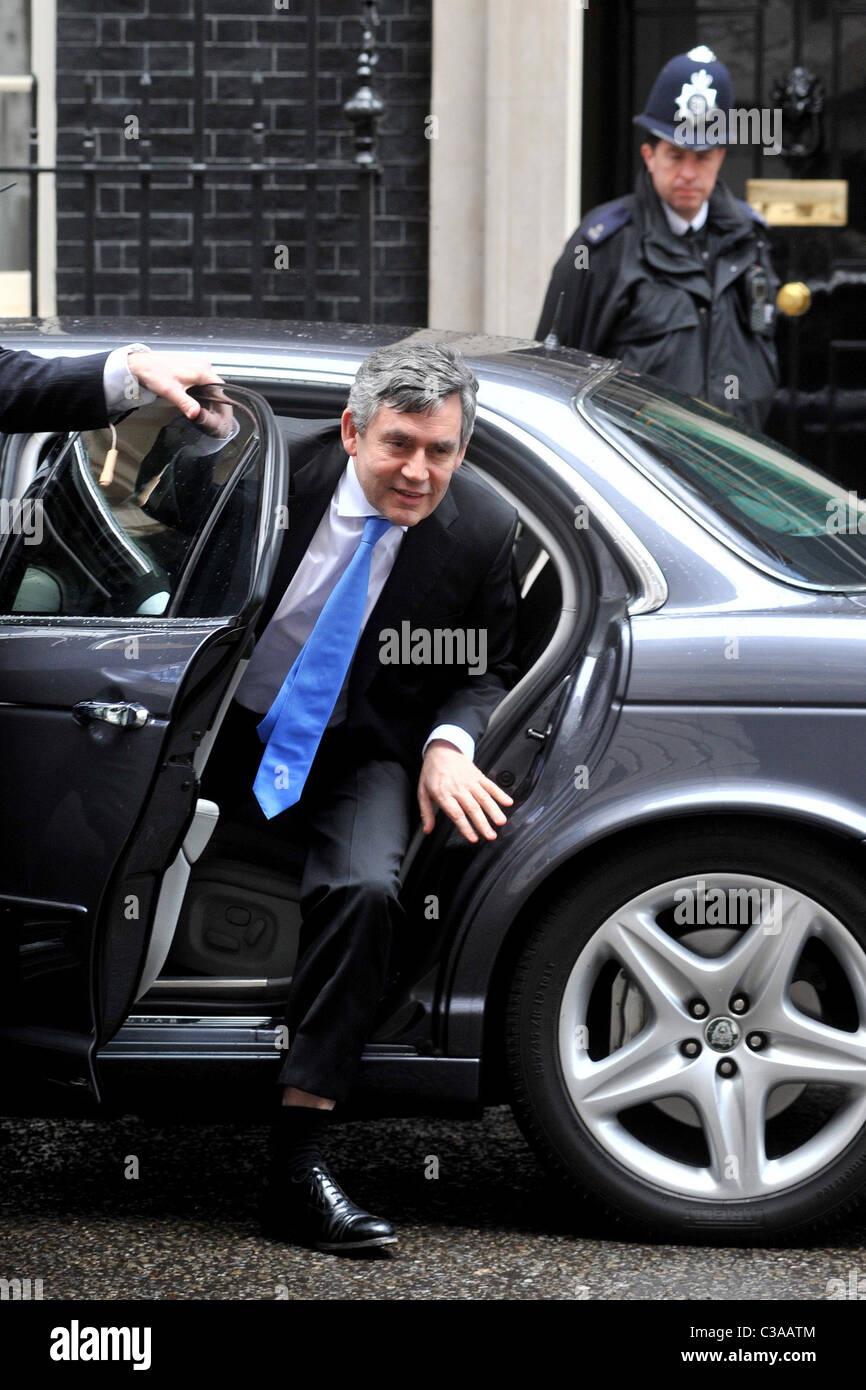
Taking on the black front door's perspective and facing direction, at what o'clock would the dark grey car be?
The dark grey car is roughly at 12 o'clock from the black front door.

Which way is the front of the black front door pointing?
toward the camera

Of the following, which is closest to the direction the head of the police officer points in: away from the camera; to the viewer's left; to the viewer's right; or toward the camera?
toward the camera

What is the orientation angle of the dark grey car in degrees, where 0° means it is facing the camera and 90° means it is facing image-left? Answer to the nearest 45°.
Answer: approximately 90°

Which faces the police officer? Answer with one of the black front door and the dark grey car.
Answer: the black front door

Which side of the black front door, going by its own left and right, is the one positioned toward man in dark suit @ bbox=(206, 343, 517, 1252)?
front

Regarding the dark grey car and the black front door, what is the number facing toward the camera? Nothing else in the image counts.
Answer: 1

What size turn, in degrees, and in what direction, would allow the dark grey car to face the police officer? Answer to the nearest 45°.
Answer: approximately 90° to its right

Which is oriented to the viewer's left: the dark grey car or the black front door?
the dark grey car

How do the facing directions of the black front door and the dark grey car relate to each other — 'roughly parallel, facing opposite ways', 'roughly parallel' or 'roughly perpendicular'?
roughly perpendicular

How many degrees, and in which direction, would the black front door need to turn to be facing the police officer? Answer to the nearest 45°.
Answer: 0° — it already faces them

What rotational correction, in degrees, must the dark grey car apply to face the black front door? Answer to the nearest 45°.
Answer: approximately 90° to its right
